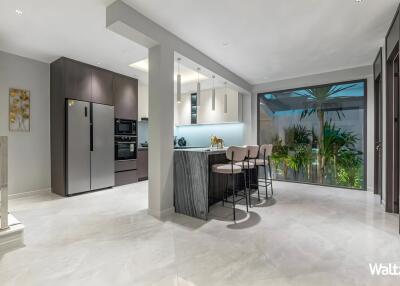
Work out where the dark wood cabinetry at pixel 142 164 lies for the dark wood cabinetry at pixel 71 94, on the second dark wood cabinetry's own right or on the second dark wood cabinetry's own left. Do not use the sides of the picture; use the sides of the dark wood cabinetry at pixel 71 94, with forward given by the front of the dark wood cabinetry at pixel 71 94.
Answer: on the second dark wood cabinetry's own left

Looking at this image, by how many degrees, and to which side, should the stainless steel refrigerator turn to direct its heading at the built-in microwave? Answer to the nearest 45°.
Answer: approximately 90° to its left

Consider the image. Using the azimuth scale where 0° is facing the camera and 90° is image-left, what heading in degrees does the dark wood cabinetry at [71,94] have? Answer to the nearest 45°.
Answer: approximately 315°

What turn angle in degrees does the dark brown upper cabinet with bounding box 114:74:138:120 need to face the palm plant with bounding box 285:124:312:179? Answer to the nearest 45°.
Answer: approximately 45° to its left

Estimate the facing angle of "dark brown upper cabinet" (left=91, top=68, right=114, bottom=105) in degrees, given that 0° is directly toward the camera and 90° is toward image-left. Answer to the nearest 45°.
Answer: approximately 315°

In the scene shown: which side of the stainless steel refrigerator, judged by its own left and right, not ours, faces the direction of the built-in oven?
left
